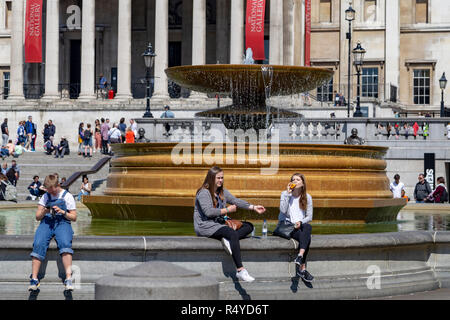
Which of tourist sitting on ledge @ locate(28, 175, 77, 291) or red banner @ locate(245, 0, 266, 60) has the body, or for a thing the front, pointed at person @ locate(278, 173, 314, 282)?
the red banner

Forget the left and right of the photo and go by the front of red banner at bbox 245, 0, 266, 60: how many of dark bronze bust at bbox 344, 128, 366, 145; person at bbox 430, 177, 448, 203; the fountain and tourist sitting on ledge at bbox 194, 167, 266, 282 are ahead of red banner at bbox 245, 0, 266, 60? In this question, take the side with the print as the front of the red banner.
4

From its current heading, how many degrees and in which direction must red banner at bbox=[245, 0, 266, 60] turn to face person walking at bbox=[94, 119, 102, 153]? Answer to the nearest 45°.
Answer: approximately 45° to its right

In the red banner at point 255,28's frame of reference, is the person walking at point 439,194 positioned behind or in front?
in front

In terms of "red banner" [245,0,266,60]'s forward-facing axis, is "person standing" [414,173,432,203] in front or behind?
in front

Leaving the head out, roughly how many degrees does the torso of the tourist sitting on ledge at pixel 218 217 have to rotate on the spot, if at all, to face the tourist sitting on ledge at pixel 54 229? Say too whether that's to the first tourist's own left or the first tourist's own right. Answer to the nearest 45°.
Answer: approximately 135° to the first tourist's own right

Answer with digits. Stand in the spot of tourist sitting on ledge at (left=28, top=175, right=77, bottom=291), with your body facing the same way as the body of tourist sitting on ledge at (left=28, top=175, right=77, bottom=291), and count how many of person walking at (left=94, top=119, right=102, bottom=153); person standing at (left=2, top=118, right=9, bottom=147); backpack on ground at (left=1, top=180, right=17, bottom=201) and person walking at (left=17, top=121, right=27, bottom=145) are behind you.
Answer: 4

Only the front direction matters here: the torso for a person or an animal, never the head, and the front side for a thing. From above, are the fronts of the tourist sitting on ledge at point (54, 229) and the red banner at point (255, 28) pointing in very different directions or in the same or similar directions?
same or similar directions

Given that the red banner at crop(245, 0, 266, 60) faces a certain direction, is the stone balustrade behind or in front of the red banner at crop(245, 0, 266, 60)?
in front

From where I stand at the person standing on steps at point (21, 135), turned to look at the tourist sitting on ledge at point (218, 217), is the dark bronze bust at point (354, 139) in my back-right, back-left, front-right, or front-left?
front-left

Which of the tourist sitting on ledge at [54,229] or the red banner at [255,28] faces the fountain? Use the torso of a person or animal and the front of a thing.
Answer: the red banner

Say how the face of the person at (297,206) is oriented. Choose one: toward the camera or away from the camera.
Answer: toward the camera

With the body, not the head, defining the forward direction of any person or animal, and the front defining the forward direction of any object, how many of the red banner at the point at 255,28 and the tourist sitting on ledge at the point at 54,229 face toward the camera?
2

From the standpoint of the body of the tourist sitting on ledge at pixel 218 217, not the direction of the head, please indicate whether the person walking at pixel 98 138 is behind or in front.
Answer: behind

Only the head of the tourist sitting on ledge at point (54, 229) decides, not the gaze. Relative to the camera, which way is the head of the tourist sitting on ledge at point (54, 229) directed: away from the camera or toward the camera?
toward the camera

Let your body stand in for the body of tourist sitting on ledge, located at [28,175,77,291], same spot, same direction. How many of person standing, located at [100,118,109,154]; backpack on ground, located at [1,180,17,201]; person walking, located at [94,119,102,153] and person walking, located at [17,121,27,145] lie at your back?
4

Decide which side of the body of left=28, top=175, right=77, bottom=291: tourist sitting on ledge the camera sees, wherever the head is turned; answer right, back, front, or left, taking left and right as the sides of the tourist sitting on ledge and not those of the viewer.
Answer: front

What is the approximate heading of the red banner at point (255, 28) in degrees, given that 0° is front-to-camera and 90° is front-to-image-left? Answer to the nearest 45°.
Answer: approximately 0°

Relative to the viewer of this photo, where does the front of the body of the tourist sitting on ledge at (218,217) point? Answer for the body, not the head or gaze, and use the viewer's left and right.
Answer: facing the viewer and to the right of the viewer
